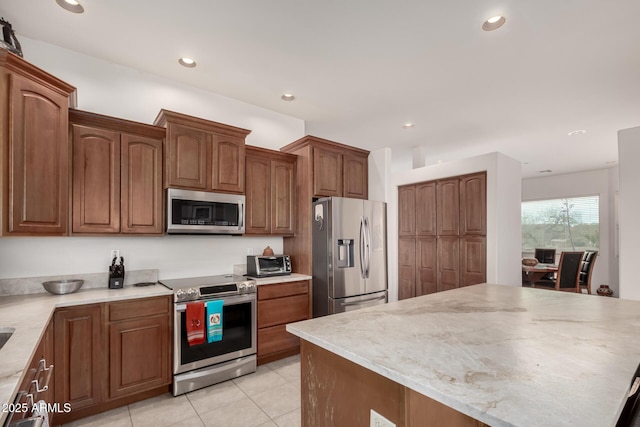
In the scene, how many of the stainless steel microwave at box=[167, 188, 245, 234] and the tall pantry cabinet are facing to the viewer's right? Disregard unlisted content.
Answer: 0

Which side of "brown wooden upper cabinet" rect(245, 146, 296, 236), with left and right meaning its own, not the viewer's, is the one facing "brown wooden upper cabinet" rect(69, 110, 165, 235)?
right

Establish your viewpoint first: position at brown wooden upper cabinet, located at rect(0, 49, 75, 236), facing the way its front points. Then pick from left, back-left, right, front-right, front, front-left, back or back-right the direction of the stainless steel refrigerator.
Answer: front-left

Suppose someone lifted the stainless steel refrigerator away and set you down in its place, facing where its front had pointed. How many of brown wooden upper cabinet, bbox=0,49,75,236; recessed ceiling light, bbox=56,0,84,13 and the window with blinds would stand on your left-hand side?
1

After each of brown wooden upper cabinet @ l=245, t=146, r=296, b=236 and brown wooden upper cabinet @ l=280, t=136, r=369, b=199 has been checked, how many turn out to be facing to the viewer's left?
0

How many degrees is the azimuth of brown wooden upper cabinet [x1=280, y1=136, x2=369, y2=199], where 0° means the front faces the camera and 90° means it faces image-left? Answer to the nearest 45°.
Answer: approximately 315°

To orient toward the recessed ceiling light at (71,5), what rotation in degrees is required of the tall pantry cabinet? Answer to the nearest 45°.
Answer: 0° — it already faces it

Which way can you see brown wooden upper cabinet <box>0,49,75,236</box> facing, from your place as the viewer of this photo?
facing the viewer and to the right of the viewer

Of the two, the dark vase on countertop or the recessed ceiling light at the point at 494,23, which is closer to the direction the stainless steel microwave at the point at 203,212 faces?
the recessed ceiling light

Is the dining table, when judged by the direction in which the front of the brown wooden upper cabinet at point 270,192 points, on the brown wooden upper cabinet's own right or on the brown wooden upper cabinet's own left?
on the brown wooden upper cabinet's own left

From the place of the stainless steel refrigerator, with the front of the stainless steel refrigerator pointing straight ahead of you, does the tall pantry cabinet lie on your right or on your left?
on your left
